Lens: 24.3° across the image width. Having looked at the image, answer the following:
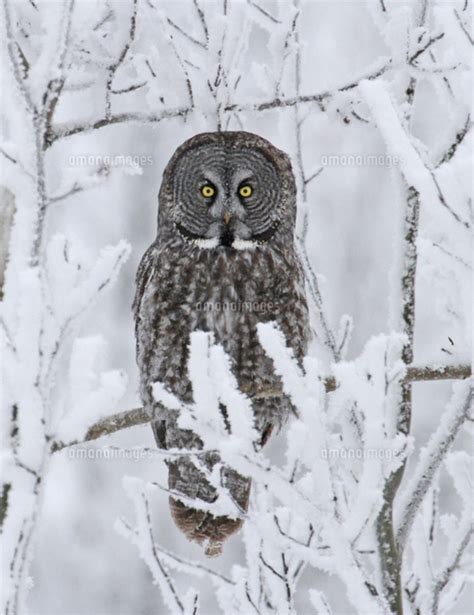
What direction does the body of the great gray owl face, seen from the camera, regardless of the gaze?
toward the camera
